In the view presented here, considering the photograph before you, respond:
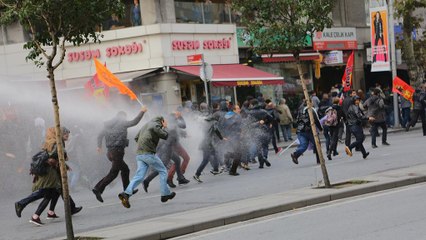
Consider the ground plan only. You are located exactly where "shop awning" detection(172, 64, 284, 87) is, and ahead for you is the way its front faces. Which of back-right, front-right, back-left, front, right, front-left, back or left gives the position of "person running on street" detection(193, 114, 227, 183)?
front-right

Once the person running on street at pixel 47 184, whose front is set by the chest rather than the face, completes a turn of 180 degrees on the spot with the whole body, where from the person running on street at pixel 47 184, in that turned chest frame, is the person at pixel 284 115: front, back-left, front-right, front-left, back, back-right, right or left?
back-right

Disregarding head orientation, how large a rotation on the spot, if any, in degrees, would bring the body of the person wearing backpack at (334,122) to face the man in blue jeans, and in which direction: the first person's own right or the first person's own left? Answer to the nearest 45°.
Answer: approximately 180°

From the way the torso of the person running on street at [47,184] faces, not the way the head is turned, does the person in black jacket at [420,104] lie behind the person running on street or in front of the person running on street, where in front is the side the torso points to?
in front

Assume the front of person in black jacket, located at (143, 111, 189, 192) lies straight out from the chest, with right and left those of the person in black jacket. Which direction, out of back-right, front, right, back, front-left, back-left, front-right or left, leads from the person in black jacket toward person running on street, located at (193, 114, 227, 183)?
front-left

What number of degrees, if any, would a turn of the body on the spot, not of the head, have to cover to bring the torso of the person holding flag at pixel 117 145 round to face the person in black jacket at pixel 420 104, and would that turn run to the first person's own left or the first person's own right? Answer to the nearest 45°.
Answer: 0° — they already face them

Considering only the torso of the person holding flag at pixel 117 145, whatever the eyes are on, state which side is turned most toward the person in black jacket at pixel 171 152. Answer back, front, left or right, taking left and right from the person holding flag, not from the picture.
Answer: front

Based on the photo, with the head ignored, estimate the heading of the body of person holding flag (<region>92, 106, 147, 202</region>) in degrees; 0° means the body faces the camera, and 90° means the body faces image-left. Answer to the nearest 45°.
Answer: approximately 225°

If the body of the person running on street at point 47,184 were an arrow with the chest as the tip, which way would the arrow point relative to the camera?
to the viewer's right

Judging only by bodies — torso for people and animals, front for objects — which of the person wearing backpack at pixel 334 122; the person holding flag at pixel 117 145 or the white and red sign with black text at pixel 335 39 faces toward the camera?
the white and red sign with black text

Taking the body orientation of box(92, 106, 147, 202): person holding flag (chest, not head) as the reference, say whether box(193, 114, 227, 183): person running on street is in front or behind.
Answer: in front

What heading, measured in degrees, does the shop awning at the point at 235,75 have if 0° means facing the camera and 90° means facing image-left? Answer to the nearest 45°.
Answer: approximately 315°

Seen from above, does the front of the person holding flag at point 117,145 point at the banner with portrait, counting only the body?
yes
